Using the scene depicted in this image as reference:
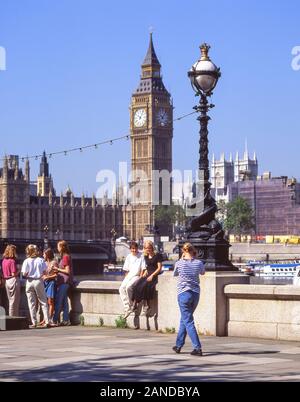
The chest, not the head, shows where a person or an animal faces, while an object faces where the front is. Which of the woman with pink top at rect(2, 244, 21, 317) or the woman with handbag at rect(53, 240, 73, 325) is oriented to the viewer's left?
the woman with handbag at rect(53, 240, 73, 325)

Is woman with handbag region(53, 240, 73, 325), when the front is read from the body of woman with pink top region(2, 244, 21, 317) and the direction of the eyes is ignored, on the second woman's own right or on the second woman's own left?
on the second woman's own right

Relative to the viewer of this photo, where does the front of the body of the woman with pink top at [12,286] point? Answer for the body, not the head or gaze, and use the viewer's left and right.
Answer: facing away from the viewer and to the right of the viewer

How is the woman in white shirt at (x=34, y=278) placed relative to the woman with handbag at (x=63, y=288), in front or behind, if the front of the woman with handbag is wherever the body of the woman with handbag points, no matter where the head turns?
in front

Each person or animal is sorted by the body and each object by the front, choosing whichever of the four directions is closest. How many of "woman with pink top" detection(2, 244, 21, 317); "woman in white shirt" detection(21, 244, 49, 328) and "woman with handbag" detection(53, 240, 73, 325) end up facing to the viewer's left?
1

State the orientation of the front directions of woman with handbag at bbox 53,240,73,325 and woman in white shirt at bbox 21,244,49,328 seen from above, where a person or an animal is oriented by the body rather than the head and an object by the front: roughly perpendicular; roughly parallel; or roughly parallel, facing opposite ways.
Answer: roughly perpendicular

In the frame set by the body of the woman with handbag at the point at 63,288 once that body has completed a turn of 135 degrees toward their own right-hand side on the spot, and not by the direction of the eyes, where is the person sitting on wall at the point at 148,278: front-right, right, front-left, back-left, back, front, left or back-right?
right

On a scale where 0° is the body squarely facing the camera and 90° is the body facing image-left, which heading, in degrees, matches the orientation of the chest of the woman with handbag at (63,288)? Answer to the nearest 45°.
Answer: approximately 90°

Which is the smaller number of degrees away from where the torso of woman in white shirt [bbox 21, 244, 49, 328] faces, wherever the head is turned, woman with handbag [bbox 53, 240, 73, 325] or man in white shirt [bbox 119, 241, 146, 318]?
the woman with handbag
